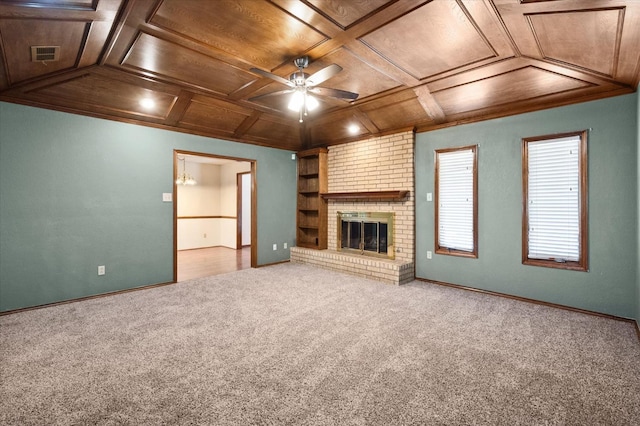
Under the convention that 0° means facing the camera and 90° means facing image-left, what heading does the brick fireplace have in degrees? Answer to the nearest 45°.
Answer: approximately 45°

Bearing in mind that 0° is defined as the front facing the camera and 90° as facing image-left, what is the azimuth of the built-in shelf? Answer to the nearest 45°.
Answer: approximately 45°

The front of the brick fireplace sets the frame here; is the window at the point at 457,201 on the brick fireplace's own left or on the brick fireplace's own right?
on the brick fireplace's own left

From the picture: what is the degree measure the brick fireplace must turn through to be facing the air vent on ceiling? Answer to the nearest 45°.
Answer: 0° — it already faces it

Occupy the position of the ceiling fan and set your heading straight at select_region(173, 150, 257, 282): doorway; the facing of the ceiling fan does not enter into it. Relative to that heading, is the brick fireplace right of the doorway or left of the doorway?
right
